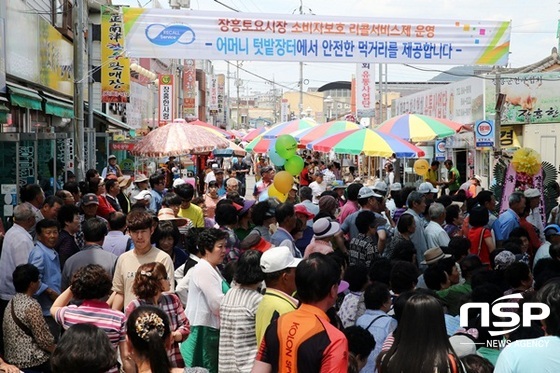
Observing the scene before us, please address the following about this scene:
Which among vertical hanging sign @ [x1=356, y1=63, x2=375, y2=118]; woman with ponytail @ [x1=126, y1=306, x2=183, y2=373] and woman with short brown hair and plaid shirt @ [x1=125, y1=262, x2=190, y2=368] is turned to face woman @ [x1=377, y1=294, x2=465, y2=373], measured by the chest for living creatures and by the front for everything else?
the vertical hanging sign

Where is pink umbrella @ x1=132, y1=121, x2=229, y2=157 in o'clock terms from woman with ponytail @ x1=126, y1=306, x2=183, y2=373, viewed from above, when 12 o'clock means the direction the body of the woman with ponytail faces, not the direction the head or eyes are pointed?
The pink umbrella is roughly at 12 o'clock from the woman with ponytail.

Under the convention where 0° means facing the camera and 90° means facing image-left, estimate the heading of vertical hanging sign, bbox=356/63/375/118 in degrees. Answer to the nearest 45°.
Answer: approximately 0°

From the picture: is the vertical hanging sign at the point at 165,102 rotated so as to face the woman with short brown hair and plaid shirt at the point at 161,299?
yes

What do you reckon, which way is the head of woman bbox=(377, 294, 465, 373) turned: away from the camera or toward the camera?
away from the camera

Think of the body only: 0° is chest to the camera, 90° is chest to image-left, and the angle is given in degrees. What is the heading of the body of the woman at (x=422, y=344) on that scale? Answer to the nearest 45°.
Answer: approximately 180°

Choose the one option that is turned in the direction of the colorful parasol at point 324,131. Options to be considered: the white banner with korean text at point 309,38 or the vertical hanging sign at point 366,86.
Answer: the vertical hanging sign

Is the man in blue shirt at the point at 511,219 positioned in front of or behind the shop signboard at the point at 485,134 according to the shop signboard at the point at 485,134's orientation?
in front

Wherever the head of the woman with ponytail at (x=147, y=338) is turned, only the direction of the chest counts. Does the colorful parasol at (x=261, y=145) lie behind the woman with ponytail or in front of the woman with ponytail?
in front
